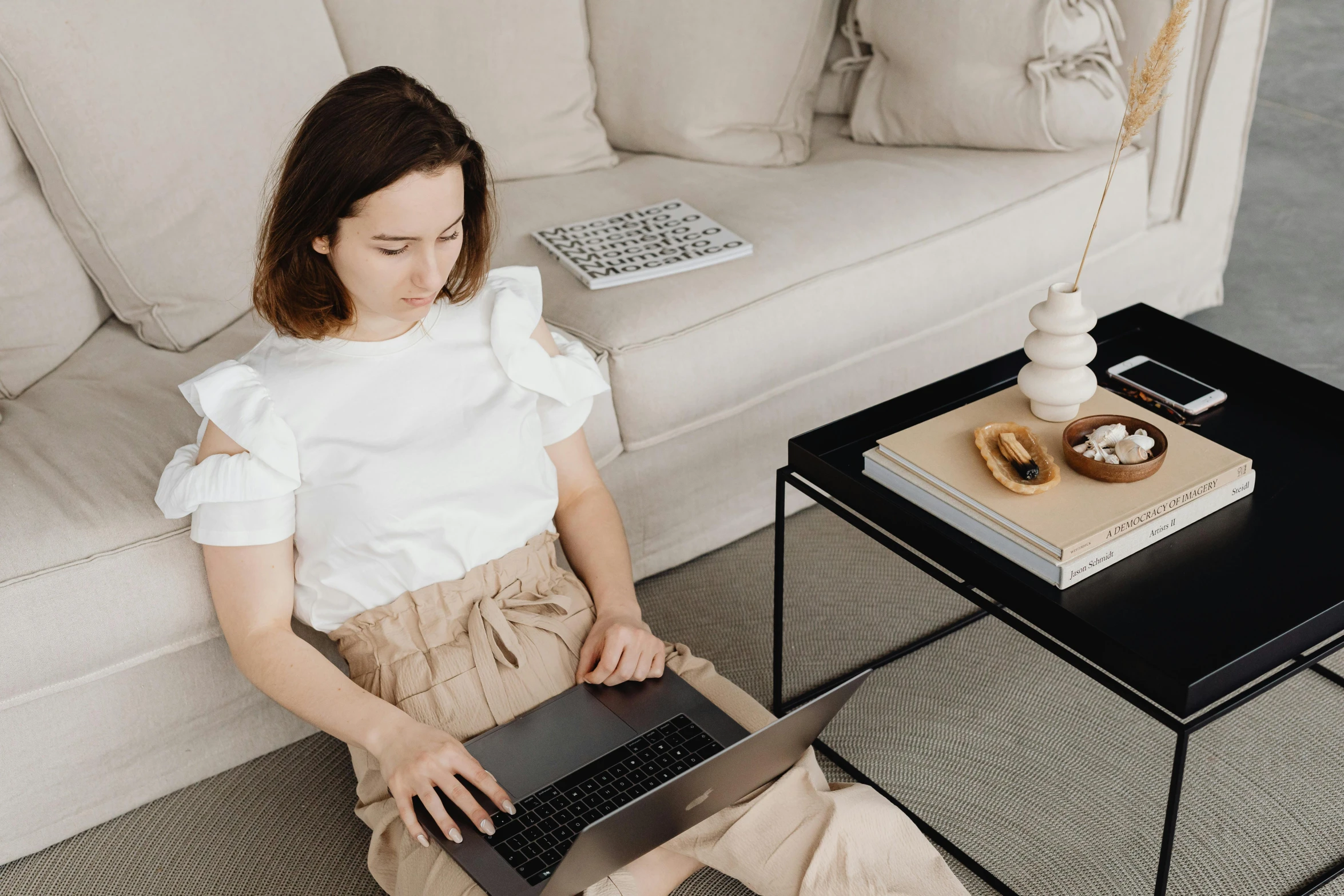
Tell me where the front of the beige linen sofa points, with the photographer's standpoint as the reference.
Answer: facing the viewer and to the right of the viewer

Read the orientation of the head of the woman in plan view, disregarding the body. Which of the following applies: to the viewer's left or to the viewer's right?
to the viewer's right

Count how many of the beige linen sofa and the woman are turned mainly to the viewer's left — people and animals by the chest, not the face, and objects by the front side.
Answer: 0

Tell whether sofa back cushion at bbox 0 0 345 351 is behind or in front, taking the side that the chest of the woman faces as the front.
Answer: behind

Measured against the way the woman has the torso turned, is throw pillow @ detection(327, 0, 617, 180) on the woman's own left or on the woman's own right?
on the woman's own left

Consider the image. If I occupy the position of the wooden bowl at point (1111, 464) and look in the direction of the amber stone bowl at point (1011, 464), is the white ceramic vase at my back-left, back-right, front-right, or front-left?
front-right

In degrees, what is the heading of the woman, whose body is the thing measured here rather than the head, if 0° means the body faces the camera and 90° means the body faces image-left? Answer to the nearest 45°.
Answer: approximately 315°

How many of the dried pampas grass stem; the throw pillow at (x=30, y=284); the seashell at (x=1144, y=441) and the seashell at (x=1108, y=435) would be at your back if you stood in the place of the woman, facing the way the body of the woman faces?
1

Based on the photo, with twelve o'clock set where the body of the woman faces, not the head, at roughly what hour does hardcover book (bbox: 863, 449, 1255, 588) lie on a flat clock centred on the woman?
The hardcover book is roughly at 11 o'clock from the woman.
